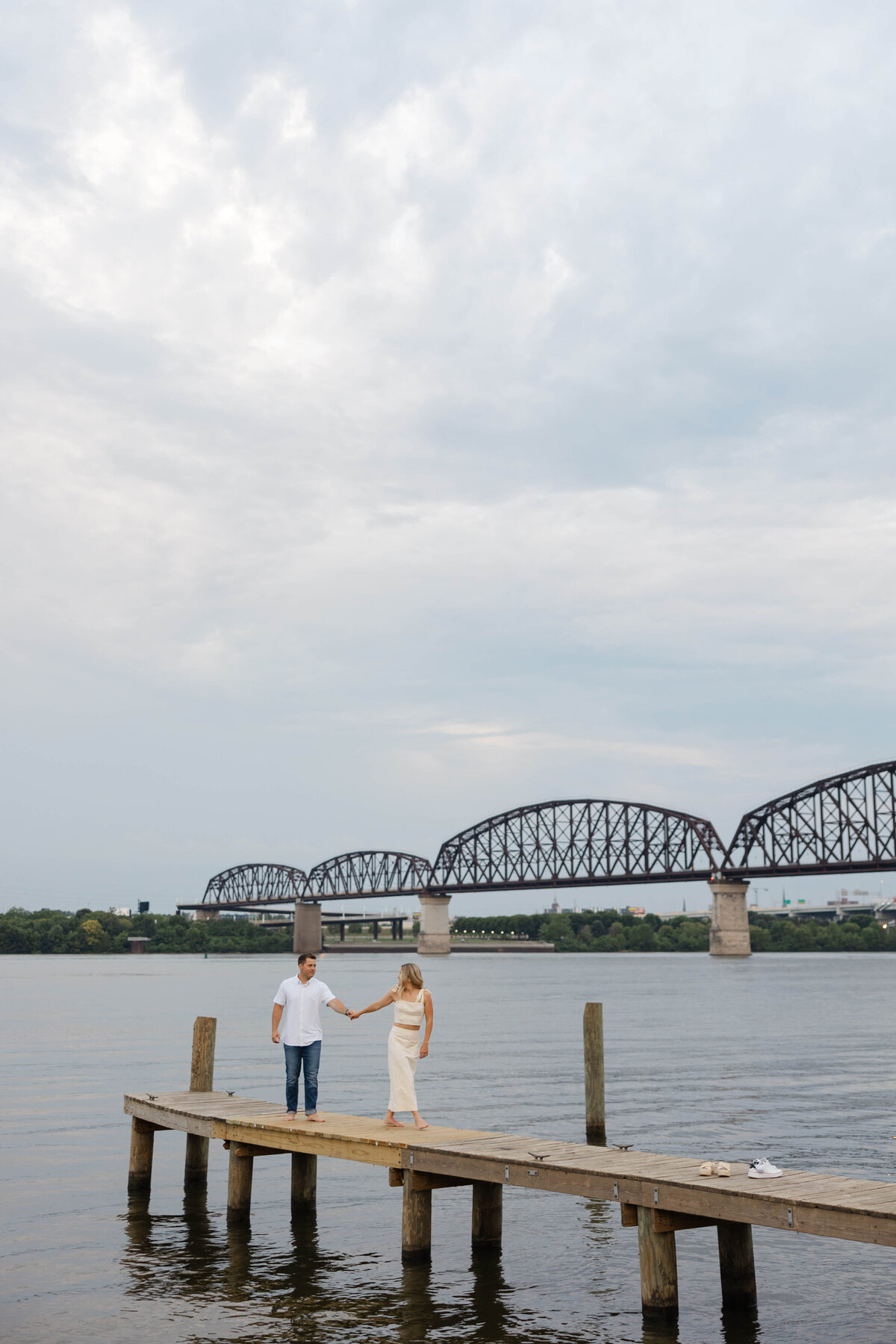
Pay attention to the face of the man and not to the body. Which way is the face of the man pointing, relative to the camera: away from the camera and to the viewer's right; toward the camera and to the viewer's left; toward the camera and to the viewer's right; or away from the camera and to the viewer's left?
toward the camera and to the viewer's right

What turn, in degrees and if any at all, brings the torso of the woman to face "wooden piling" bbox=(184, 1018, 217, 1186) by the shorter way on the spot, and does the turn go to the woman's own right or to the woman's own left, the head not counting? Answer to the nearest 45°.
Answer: approximately 135° to the woman's own right

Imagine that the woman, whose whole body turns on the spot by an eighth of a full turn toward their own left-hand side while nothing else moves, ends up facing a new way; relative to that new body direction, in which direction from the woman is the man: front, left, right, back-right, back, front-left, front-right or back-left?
back

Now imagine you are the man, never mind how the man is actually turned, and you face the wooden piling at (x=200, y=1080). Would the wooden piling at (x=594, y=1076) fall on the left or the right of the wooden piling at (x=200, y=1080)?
right

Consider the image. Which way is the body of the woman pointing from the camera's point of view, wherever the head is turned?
toward the camera
